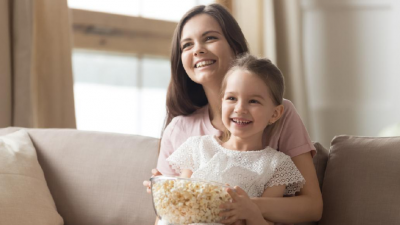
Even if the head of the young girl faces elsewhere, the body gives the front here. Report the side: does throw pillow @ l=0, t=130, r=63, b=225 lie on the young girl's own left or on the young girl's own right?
on the young girl's own right

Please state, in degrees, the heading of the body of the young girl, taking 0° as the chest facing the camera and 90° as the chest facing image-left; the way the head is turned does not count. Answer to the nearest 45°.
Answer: approximately 45°

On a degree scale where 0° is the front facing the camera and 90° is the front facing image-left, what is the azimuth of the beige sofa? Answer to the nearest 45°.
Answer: approximately 0°
